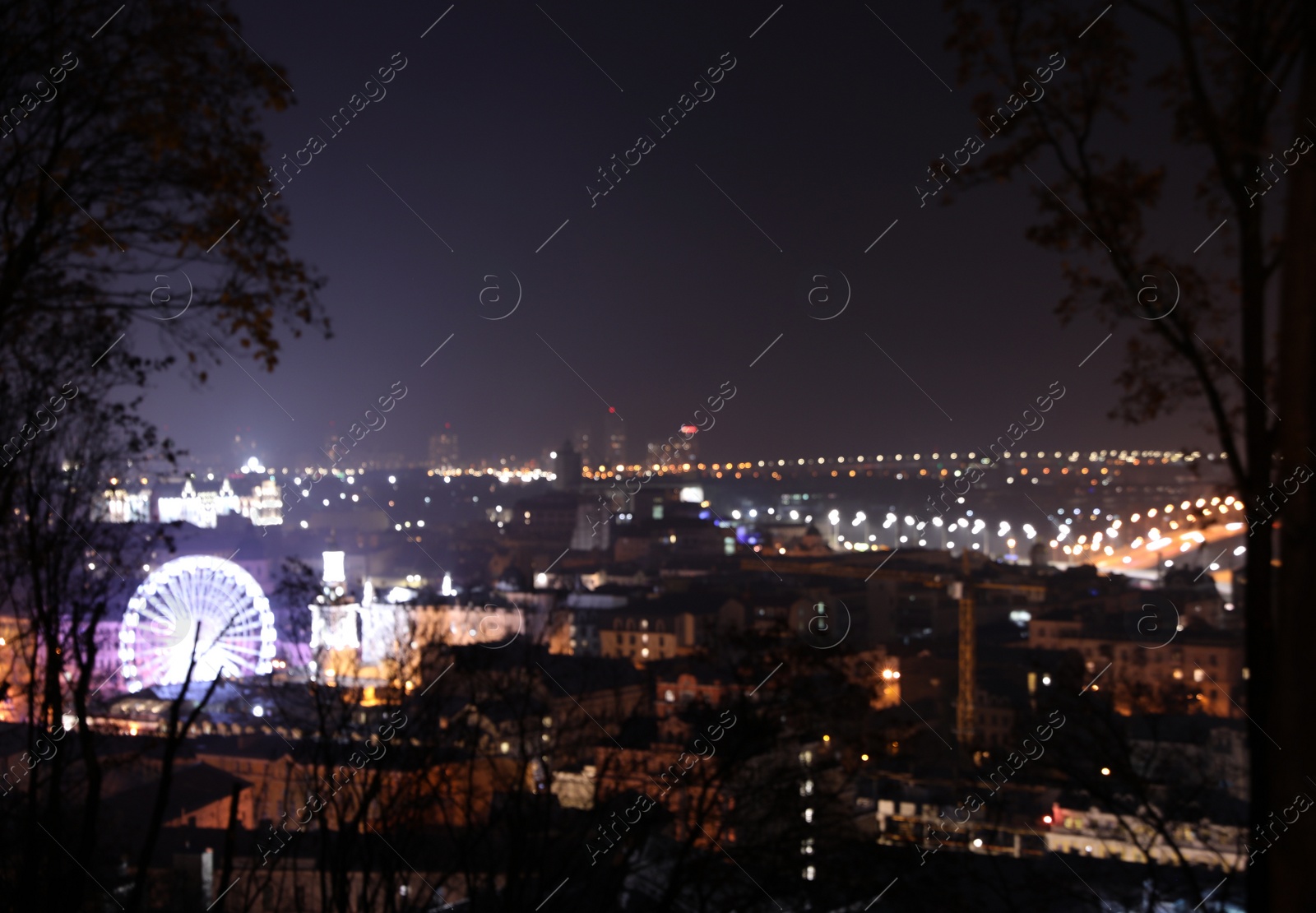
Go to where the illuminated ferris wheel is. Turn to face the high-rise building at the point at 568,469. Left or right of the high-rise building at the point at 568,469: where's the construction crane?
right

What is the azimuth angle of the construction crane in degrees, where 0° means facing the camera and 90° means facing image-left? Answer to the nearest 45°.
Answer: approximately 90°

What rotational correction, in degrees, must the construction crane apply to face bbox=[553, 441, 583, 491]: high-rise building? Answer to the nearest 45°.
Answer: approximately 45° to its right

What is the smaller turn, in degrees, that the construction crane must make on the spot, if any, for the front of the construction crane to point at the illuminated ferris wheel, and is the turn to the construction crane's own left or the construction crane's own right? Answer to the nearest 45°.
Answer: approximately 45° to the construction crane's own left
